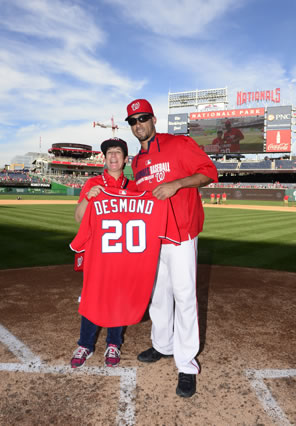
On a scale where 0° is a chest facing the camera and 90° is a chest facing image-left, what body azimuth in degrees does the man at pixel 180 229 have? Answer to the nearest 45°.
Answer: approximately 45°

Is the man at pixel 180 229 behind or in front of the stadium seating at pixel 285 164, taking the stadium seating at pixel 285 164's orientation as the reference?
in front

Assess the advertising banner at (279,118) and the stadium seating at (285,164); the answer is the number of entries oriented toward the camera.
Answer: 2

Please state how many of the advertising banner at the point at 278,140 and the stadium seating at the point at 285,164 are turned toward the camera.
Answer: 2

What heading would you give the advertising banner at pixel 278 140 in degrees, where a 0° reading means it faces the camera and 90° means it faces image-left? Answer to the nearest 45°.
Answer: approximately 0°
